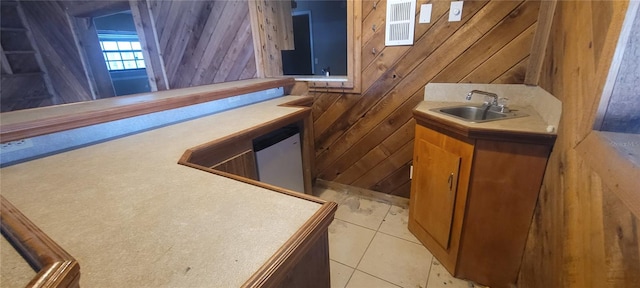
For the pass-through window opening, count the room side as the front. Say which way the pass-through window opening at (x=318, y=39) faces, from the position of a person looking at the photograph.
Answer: facing the viewer

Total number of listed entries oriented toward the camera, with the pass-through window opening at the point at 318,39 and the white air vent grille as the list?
2

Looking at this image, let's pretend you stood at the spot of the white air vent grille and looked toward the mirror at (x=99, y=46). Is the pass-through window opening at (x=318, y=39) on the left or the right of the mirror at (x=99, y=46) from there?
right

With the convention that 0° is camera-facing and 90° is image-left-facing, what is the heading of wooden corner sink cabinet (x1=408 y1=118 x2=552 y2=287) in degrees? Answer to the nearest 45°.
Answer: approximately 45°

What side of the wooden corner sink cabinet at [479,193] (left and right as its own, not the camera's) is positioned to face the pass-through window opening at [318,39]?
right

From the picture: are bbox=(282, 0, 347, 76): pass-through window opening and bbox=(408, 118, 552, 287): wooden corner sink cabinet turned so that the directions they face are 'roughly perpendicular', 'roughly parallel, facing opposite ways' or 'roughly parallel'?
roughly perpendicular

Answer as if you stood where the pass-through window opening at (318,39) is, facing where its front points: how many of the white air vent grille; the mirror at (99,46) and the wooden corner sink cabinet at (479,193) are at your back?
0

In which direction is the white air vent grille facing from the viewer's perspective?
toward the camera
